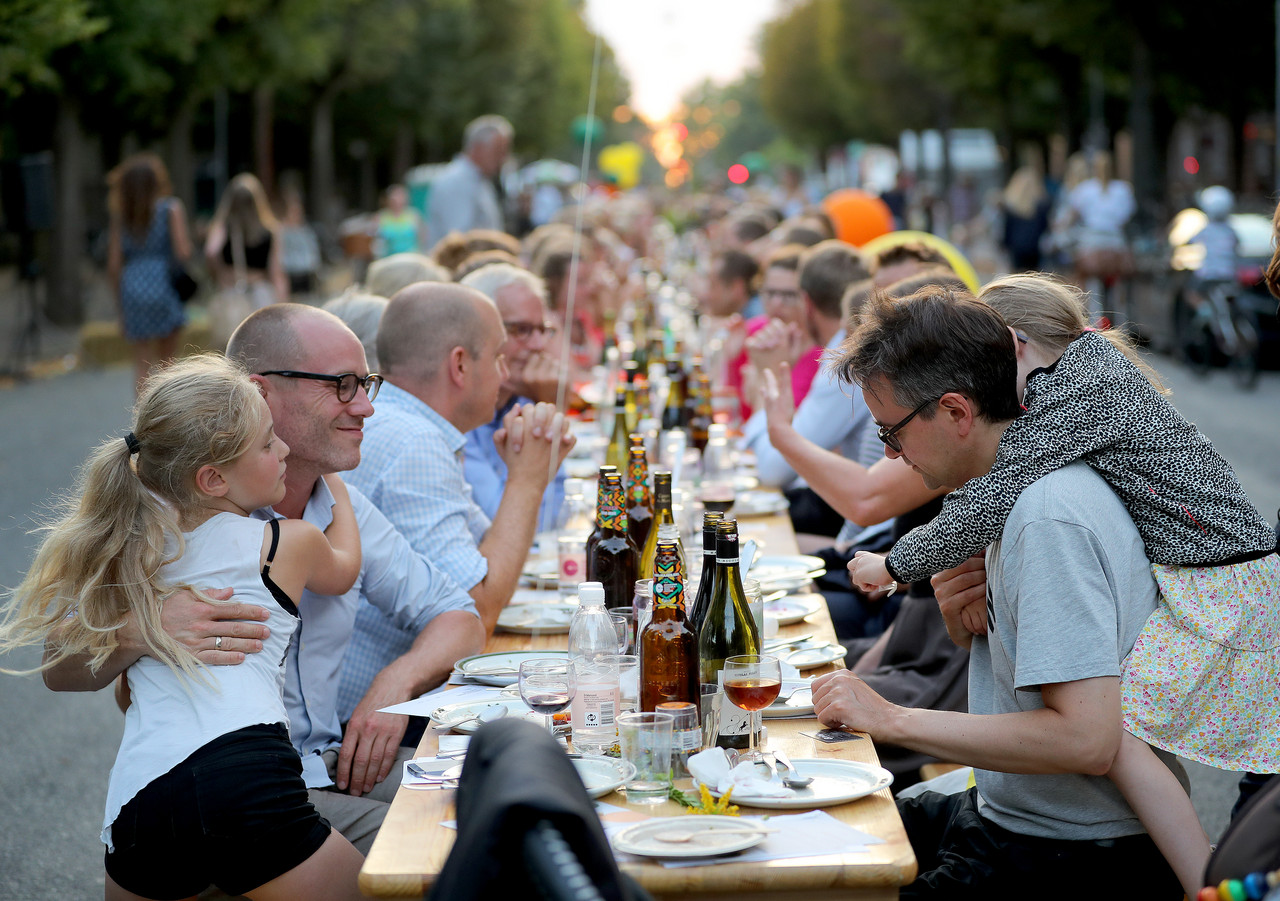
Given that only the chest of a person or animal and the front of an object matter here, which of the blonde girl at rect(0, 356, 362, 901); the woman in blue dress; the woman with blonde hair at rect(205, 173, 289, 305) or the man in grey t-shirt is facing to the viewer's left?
the man in grey t-shirt

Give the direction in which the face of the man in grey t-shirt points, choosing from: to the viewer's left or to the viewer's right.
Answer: to the viewer's left

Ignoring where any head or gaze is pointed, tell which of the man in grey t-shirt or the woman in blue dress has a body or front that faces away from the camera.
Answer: the woman in blue dress

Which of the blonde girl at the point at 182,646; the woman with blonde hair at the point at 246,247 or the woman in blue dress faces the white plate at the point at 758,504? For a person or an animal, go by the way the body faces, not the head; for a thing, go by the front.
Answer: the blonde girl

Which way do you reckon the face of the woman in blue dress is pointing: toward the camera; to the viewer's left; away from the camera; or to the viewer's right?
away from the camera

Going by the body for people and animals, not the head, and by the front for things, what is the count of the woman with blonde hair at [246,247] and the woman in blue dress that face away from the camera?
2

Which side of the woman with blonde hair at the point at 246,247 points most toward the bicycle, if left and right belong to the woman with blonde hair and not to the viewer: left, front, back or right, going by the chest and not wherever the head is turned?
right

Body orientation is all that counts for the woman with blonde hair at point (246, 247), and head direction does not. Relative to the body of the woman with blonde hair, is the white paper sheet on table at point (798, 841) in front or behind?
behind

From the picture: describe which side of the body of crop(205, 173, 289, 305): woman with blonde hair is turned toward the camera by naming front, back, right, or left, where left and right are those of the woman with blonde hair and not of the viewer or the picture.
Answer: back

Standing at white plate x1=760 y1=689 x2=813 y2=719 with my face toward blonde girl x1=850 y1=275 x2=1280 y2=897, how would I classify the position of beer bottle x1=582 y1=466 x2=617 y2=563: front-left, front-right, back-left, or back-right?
back-left

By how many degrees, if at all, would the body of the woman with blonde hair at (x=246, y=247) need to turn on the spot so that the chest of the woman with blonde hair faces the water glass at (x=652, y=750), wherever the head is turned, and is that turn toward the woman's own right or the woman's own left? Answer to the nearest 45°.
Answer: approximately 180°

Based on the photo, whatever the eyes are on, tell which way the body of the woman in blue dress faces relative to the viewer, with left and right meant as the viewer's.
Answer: facing away from the viewer

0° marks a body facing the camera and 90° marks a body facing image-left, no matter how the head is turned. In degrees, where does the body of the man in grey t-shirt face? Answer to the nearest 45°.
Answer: approximately 90°

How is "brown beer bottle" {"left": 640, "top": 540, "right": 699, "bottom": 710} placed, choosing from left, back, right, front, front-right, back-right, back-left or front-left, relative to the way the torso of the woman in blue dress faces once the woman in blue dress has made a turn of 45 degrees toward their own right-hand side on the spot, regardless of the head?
back-right

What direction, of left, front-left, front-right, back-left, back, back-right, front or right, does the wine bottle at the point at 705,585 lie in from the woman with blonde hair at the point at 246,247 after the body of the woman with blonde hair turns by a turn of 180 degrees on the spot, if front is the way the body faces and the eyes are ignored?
front

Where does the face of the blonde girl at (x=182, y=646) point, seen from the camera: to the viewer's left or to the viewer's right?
to the viewer's right
